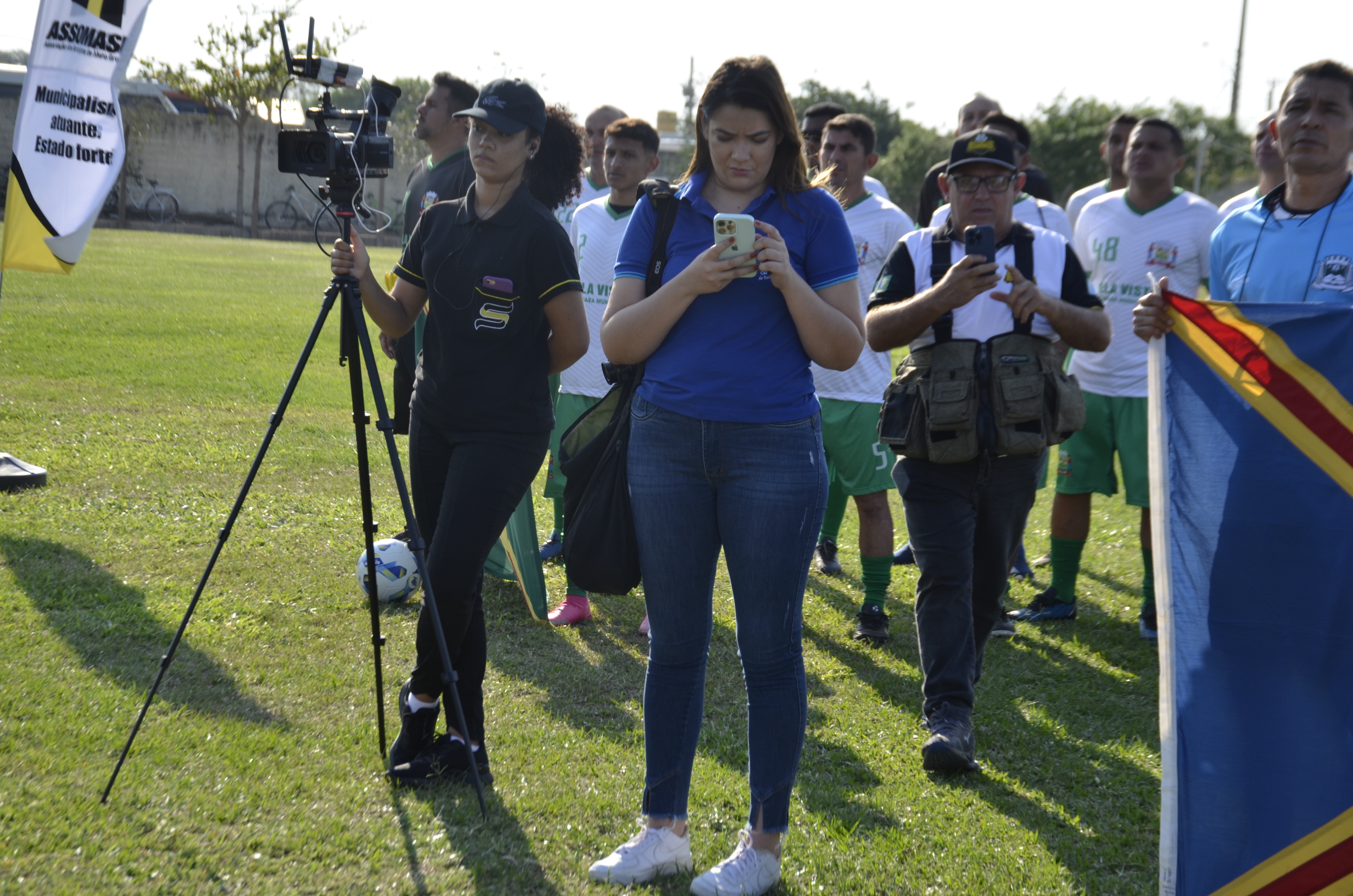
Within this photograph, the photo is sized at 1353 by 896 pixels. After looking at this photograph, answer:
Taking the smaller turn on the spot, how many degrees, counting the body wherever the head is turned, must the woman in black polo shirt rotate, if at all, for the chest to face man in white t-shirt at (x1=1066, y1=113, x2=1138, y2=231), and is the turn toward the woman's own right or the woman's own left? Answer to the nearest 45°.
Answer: approximately 180°

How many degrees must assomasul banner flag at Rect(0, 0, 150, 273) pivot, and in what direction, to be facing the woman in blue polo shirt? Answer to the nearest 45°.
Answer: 0° — it already faces them

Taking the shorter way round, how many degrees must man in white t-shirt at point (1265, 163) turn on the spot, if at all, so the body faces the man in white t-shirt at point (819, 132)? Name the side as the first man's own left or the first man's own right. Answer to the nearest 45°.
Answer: approximately 45° to the first man's own right

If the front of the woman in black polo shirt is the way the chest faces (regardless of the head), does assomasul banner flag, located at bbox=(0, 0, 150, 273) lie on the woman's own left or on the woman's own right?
on the woman's own right

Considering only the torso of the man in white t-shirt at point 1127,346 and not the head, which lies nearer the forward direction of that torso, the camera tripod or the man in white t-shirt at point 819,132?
the camera tripod

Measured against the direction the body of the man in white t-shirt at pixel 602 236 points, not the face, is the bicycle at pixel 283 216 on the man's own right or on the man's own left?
on the man's own right

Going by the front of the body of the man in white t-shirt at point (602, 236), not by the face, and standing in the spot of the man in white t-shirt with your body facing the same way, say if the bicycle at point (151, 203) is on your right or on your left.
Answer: on your right

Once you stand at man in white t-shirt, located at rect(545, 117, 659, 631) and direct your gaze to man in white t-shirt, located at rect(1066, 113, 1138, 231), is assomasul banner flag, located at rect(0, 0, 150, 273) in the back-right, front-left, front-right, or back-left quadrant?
back-left

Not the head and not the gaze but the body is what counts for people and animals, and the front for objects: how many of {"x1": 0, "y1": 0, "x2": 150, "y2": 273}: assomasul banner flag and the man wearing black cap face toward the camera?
2

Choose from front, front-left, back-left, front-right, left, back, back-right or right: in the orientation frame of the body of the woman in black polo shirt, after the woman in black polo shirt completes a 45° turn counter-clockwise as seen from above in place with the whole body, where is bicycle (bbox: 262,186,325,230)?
back

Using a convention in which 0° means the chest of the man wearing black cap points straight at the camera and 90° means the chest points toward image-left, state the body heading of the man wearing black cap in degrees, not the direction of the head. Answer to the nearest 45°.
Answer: approximately 0°

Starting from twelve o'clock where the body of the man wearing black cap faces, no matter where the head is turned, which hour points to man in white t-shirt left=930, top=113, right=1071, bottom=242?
The man in white t-shirt is roughly at 6 o'clock from the man wearing black cap.
